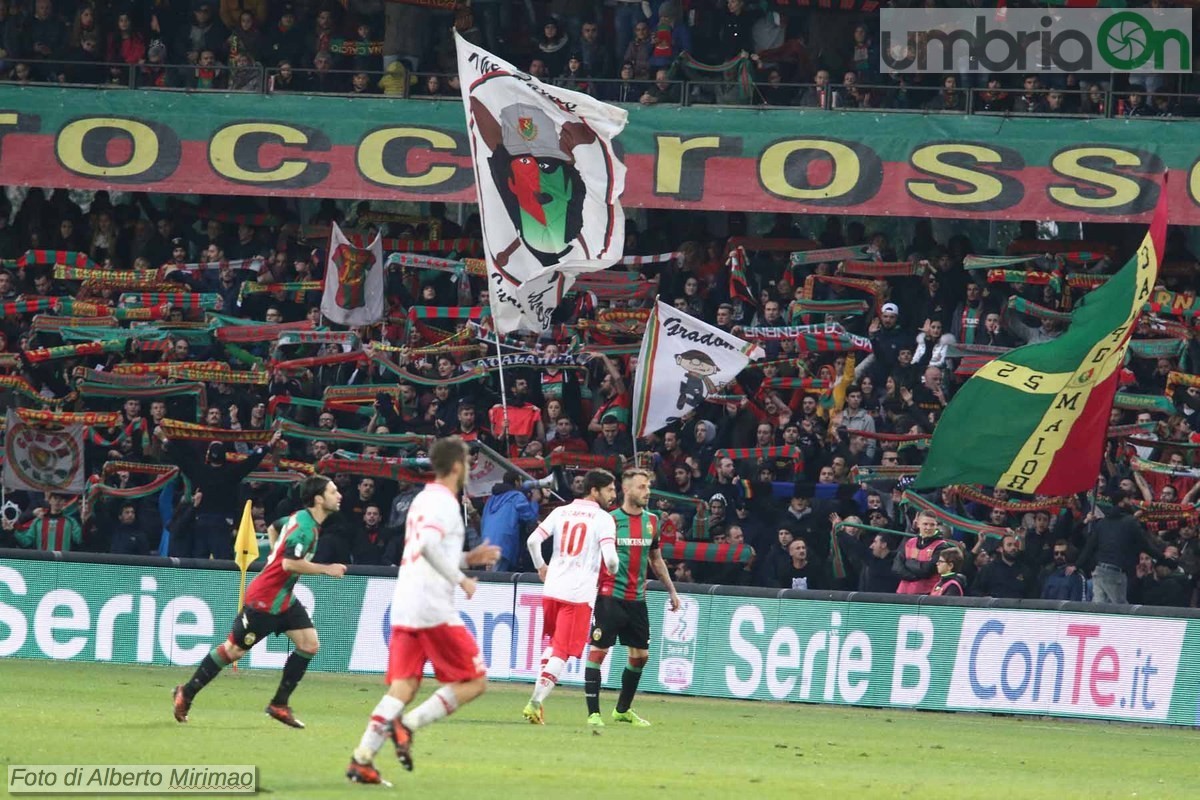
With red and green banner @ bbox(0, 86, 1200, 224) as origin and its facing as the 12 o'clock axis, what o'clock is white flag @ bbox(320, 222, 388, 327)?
The white flag is roughly at 3 o'clock from the red and green banner.

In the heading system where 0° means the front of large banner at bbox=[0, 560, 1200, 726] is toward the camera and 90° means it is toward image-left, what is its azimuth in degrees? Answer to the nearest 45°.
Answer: approximately 0°

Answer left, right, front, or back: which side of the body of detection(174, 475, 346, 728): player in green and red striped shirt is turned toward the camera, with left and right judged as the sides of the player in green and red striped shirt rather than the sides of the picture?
right

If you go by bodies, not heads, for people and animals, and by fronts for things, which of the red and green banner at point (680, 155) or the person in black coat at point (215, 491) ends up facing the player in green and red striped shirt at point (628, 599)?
the red and green banner

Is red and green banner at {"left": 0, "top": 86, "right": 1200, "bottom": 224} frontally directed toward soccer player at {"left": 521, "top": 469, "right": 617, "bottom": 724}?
yes

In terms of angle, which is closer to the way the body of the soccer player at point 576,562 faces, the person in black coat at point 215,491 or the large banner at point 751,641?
the large banner

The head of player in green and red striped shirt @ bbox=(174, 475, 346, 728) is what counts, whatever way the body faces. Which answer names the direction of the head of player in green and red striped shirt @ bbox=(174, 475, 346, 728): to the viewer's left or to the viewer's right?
to the viewer's right

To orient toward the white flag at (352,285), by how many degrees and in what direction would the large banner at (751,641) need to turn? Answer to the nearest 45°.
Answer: approximately 135° to its right

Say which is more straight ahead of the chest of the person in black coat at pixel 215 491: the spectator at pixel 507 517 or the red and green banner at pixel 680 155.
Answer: the red and green banner
